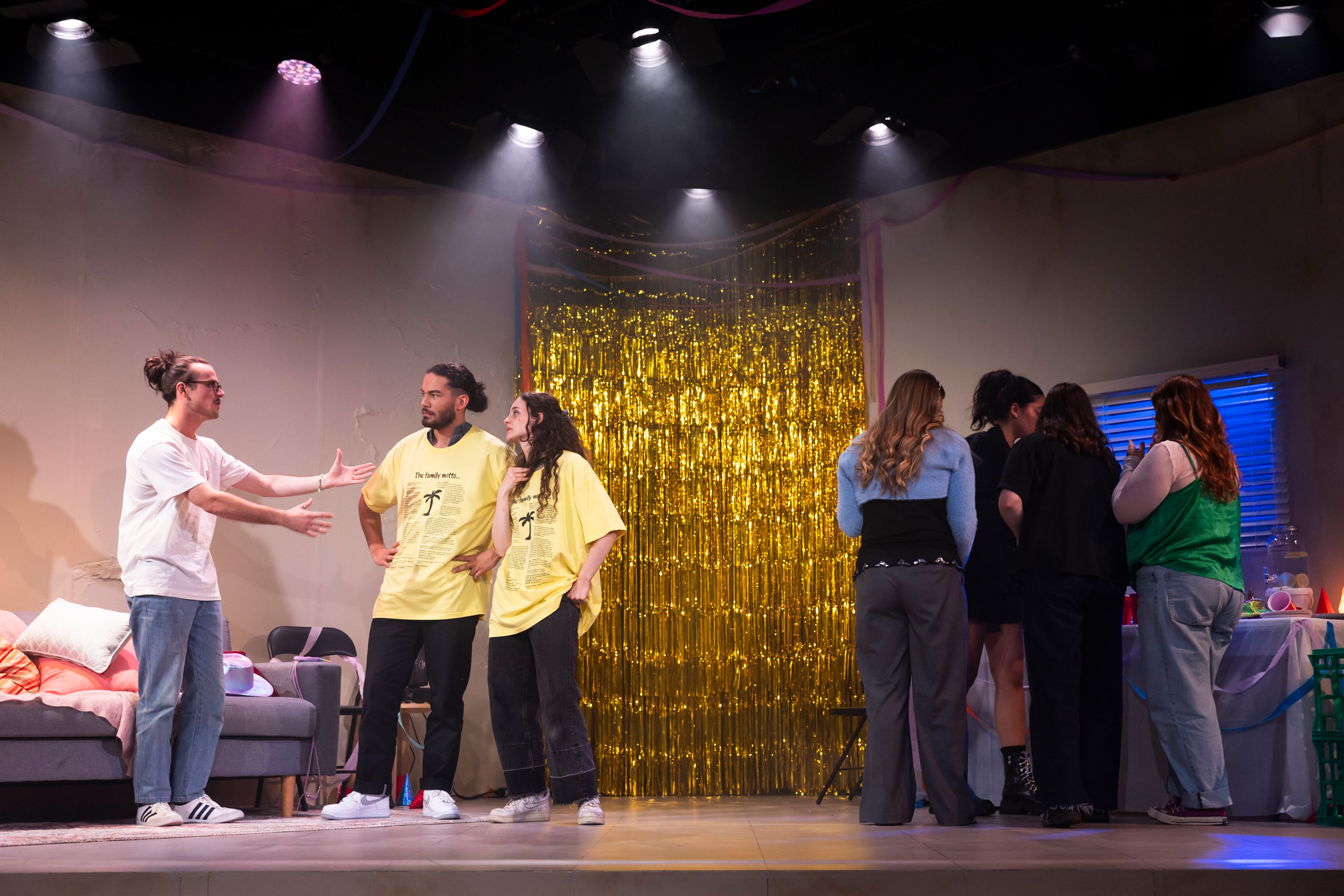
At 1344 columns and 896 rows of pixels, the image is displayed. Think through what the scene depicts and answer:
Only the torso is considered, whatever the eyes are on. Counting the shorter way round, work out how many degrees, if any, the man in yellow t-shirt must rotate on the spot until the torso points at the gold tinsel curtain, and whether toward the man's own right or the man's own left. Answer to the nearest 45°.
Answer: approximately 180°

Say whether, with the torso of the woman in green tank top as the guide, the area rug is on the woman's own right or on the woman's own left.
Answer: on the woman's own left

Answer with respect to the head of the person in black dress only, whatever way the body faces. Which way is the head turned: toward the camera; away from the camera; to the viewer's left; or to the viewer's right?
to the viewer's right

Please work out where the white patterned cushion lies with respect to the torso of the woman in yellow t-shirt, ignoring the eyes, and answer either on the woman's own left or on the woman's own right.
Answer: on the woman's own right

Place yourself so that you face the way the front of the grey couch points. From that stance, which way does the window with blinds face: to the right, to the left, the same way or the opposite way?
to the right

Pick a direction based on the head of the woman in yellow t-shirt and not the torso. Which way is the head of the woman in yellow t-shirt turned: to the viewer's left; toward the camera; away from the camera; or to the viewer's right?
to the viewer's left

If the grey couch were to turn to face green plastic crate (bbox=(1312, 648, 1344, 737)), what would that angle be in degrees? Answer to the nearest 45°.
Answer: approximately 45° to its left

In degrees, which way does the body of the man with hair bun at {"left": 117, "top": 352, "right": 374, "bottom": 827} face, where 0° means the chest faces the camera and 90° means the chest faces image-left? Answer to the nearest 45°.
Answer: approximately 270°
